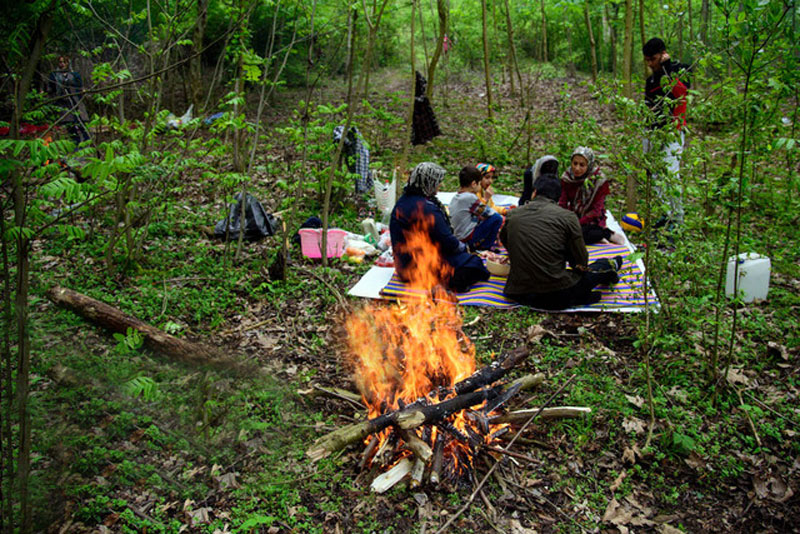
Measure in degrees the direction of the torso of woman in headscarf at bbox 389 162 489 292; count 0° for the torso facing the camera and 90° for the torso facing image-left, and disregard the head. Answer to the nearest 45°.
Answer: approximately 225°

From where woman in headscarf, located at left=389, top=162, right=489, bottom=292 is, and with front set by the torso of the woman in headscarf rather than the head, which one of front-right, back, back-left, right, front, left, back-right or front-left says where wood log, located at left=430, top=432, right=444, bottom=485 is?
back-right

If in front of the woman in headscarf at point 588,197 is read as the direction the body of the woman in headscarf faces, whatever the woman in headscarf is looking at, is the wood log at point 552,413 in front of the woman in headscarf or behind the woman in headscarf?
in front

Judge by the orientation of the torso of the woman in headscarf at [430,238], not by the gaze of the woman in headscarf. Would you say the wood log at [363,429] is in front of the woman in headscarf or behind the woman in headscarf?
behind

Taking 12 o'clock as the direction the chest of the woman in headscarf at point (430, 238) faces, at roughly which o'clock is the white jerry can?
The white jerry can is roughly at 2 o'clock from the woman in headscarf.

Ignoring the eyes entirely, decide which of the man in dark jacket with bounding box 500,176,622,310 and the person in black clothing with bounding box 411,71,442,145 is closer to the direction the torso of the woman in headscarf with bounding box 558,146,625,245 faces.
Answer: the man in dark jacket

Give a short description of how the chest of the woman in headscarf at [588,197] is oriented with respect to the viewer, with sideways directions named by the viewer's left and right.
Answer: facing the viewer and to the left of the viewer

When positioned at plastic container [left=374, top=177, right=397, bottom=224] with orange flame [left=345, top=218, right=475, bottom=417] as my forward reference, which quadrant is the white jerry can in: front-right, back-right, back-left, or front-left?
front-left

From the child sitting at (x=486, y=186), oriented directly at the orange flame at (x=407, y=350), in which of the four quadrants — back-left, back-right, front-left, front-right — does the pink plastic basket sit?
front-right

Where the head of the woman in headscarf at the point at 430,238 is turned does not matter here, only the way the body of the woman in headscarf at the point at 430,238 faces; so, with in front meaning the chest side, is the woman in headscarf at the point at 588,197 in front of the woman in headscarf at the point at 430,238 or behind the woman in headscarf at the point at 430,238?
in front

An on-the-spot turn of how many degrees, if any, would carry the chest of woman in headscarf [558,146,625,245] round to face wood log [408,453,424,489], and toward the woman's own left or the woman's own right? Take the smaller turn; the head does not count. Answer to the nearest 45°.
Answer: approximately 45° to the woman's own left

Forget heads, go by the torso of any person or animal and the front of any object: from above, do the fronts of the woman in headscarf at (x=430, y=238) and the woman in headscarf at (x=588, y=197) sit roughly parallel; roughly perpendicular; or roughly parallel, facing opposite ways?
roughly parallel, facing opposite ways

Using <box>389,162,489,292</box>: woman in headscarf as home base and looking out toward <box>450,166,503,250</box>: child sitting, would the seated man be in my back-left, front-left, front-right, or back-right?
front-right
